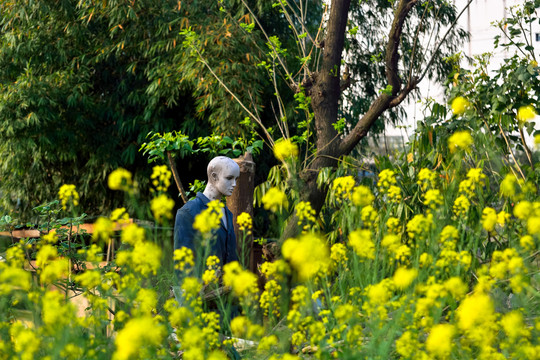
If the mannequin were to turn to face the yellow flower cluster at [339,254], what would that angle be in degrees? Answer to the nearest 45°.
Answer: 0° — it already faces it

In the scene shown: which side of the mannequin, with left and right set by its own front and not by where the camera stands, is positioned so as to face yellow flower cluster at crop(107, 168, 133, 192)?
right

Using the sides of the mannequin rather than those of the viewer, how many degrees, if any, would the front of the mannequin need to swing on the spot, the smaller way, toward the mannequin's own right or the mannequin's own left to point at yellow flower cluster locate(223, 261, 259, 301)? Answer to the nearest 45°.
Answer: approximately 45° to the mannequin's own right

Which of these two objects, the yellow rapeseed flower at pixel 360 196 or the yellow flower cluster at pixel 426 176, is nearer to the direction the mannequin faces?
the yellow rapeseed flower

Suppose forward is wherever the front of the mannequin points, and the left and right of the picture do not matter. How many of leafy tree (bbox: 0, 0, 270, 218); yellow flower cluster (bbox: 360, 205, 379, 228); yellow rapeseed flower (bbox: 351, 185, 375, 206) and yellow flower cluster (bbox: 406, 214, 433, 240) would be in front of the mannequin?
3

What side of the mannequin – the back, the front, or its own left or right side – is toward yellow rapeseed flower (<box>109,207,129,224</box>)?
right

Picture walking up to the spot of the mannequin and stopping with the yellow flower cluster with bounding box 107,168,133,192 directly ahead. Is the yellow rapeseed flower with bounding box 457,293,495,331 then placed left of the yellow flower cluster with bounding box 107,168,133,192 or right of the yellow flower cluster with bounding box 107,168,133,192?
left

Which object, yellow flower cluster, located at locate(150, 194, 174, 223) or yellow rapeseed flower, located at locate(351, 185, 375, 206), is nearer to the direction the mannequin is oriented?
the yellow rapeseed flower

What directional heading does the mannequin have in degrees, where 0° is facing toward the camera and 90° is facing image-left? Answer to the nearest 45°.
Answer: approximately 315°
